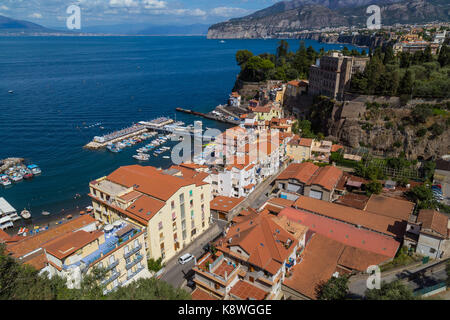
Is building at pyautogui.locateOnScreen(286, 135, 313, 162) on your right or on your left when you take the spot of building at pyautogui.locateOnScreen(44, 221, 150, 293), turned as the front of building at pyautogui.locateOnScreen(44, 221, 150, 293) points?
on your left

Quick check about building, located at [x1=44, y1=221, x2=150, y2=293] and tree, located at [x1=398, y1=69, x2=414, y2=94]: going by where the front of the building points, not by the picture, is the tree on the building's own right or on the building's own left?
on the building's own left

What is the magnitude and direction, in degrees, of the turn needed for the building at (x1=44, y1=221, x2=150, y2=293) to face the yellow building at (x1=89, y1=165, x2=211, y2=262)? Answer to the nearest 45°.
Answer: approximately 90° to its left

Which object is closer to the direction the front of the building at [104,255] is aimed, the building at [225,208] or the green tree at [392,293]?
the green tree
